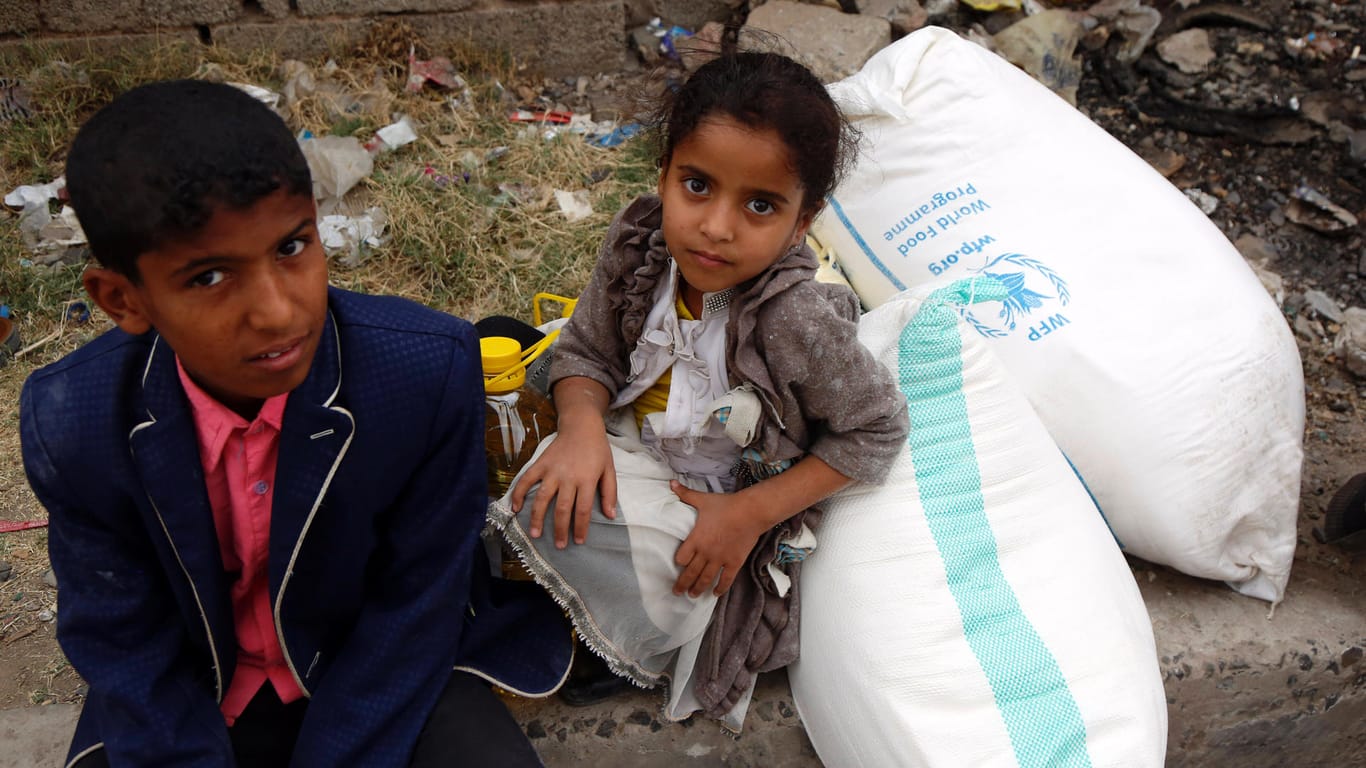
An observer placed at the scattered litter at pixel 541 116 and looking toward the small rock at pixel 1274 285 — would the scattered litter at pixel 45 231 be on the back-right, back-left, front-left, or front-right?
back-right

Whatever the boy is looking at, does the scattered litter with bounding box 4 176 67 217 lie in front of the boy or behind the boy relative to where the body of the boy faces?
behind

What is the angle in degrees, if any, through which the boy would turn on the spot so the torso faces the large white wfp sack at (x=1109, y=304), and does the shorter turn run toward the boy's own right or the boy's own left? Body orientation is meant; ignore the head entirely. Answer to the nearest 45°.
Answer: approximately 90° to the boy's own left
